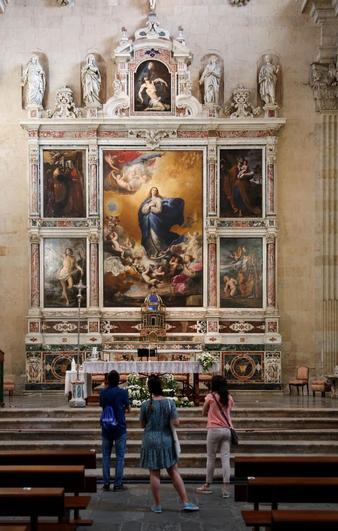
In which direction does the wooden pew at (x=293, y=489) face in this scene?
away from the camera

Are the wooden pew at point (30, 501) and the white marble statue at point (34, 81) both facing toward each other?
yes

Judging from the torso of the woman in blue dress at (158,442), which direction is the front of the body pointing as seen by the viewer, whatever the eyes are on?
away from the camera

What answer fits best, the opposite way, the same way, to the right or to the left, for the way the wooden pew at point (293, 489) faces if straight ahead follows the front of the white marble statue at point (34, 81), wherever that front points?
the opposite way

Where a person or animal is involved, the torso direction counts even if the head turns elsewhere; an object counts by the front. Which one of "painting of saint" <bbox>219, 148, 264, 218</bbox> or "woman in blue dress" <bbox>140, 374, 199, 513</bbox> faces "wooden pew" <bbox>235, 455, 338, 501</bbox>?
the painting of saint

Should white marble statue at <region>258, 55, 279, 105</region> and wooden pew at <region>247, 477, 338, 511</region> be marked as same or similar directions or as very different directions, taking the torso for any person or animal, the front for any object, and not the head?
very different directions

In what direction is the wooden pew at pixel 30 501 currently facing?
away from the camera

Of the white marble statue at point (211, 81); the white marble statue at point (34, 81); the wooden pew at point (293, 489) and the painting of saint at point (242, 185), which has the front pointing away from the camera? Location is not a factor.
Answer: the wooden pew

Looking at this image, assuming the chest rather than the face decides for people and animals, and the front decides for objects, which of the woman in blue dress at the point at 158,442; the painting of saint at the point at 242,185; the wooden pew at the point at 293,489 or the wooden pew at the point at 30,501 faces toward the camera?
the painting of saint

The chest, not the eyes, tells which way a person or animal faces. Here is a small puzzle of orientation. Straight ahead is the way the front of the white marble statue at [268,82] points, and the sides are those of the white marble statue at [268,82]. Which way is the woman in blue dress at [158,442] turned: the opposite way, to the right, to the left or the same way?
the opposite way

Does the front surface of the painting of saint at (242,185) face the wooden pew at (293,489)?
yes
